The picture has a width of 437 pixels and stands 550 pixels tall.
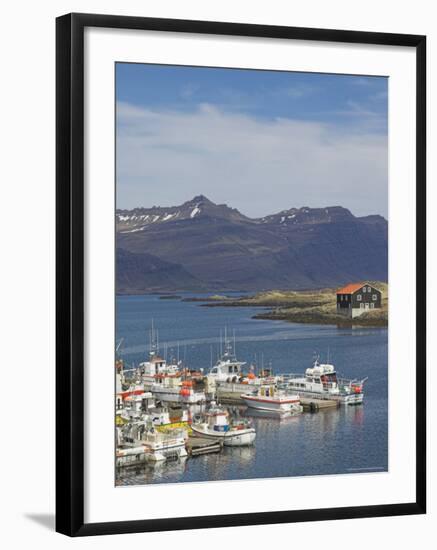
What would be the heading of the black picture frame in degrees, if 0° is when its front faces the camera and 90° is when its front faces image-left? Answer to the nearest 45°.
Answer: approximately 315°
